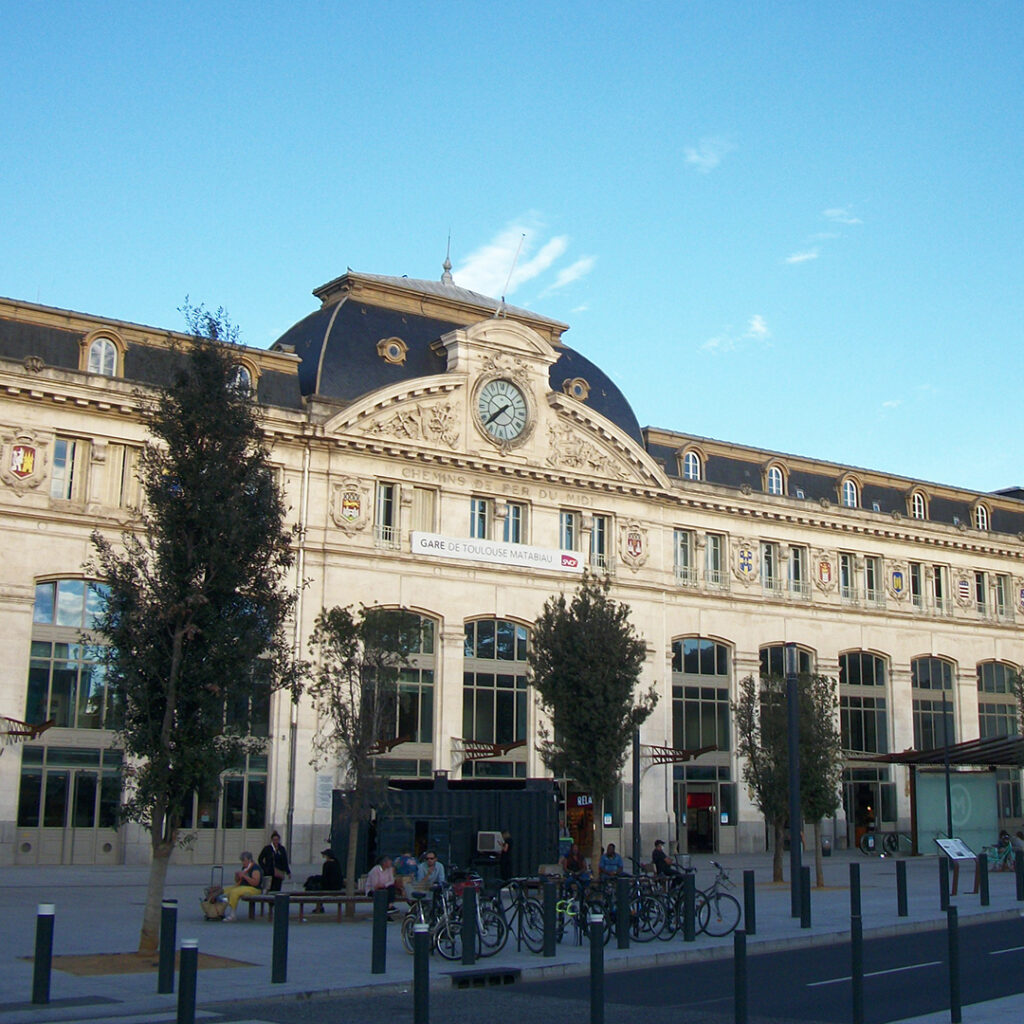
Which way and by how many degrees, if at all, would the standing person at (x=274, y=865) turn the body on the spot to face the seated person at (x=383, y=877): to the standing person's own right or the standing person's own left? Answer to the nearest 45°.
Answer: approximately 45° to the standing person's own left

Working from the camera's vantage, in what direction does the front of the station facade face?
facing the viewer and to the right of the viewer

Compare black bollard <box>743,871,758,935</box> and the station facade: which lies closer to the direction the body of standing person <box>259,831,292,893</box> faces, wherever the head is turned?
the black bollard

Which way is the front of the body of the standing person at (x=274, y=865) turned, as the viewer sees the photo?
toward the camera

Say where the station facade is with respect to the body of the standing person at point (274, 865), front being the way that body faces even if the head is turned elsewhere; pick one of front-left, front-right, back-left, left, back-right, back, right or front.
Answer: back

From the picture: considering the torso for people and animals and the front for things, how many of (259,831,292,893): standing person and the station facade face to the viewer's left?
0

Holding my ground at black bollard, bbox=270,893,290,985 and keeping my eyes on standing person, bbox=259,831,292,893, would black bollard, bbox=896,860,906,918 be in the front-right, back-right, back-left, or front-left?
front-right

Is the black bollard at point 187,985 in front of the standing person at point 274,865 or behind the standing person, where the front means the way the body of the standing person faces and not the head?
in front

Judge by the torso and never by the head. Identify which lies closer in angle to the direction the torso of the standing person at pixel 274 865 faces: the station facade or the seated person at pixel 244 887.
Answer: the seated person

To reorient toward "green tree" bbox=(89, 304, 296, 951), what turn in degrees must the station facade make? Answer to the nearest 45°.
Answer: approximately 45° to its right

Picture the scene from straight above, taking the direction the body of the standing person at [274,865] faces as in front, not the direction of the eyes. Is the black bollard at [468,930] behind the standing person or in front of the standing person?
in front

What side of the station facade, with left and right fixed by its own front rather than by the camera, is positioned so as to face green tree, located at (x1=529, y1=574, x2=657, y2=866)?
front

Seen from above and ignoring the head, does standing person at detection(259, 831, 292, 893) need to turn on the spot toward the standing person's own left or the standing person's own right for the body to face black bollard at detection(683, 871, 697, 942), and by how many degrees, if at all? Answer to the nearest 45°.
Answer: approximately 45° to the standing person's own left

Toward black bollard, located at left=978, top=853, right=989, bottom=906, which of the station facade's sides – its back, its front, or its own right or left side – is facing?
front

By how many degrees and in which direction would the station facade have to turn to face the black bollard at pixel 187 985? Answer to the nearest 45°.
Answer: approximately 45° to its right
